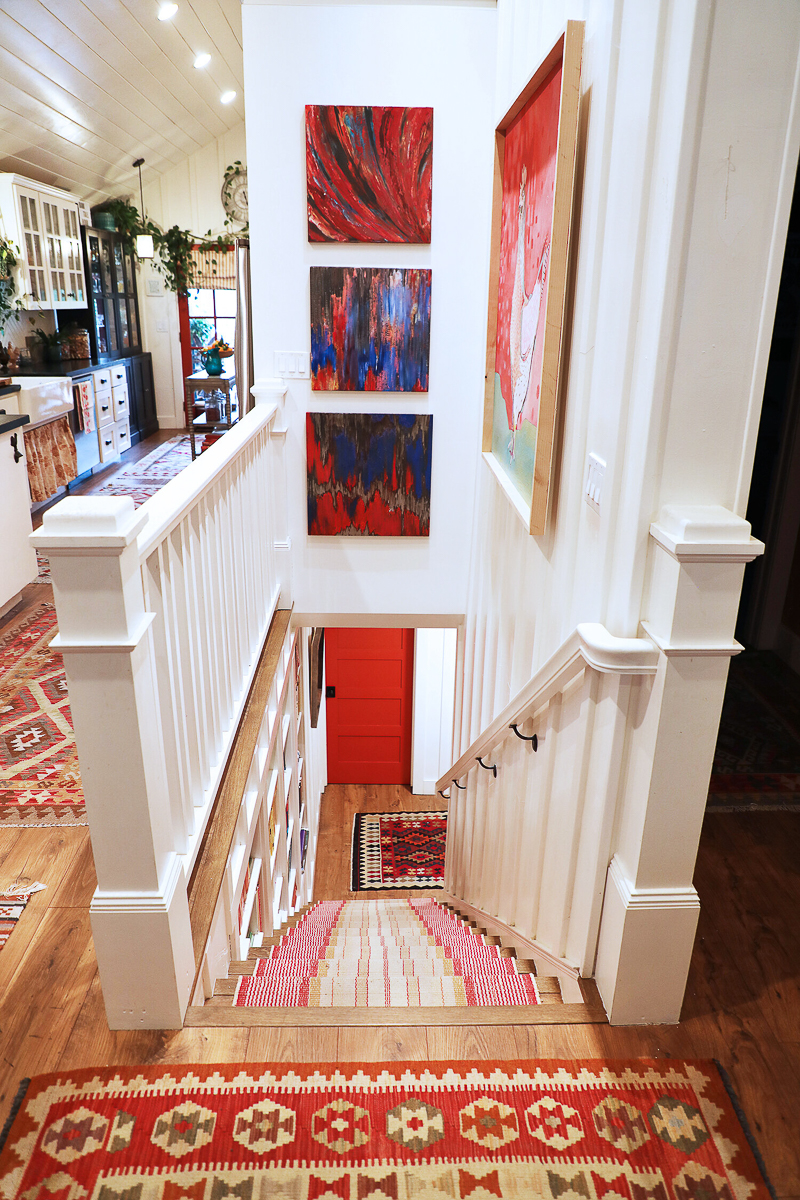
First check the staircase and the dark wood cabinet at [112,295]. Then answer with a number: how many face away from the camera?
1

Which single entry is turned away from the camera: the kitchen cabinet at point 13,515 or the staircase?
the staircase

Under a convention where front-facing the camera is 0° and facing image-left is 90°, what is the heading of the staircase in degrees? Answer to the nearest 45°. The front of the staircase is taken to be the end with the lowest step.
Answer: approximately 180°

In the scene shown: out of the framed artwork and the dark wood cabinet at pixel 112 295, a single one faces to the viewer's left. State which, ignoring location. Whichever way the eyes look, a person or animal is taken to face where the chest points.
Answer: the framed artwork

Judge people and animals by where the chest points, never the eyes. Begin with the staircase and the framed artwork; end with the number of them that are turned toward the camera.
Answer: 0

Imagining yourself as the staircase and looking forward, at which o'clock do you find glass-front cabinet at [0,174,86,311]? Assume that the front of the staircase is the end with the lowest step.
The glass-front cabinet is roughly at 11 o'clock from the staircase.

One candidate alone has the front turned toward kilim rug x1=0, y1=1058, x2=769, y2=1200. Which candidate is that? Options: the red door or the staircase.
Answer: the red door

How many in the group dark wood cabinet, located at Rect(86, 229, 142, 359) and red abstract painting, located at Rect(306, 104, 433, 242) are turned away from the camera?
0

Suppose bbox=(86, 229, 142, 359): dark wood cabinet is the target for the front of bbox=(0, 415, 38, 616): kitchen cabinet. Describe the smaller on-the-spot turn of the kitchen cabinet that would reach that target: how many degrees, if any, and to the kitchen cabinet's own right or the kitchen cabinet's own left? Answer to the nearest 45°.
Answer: approximately 135° to the kitchen cabinet's own left

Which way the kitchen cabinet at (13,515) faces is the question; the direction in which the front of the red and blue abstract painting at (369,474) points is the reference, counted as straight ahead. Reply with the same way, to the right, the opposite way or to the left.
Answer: to the left

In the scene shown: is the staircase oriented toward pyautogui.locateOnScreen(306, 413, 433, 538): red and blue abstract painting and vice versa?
yes

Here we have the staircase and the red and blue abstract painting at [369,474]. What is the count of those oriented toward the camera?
1

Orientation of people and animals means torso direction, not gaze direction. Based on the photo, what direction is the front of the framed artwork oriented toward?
to the viewer's left

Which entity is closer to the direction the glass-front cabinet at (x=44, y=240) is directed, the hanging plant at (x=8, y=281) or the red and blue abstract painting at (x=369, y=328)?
the red and blue abstract painting

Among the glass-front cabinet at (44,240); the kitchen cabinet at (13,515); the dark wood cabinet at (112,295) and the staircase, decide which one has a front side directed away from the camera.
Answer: the staircase
